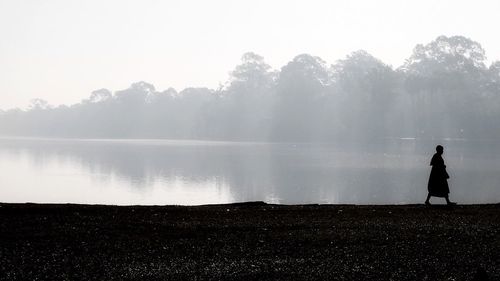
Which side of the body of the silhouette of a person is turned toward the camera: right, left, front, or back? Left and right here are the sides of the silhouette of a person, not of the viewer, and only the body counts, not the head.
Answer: right
